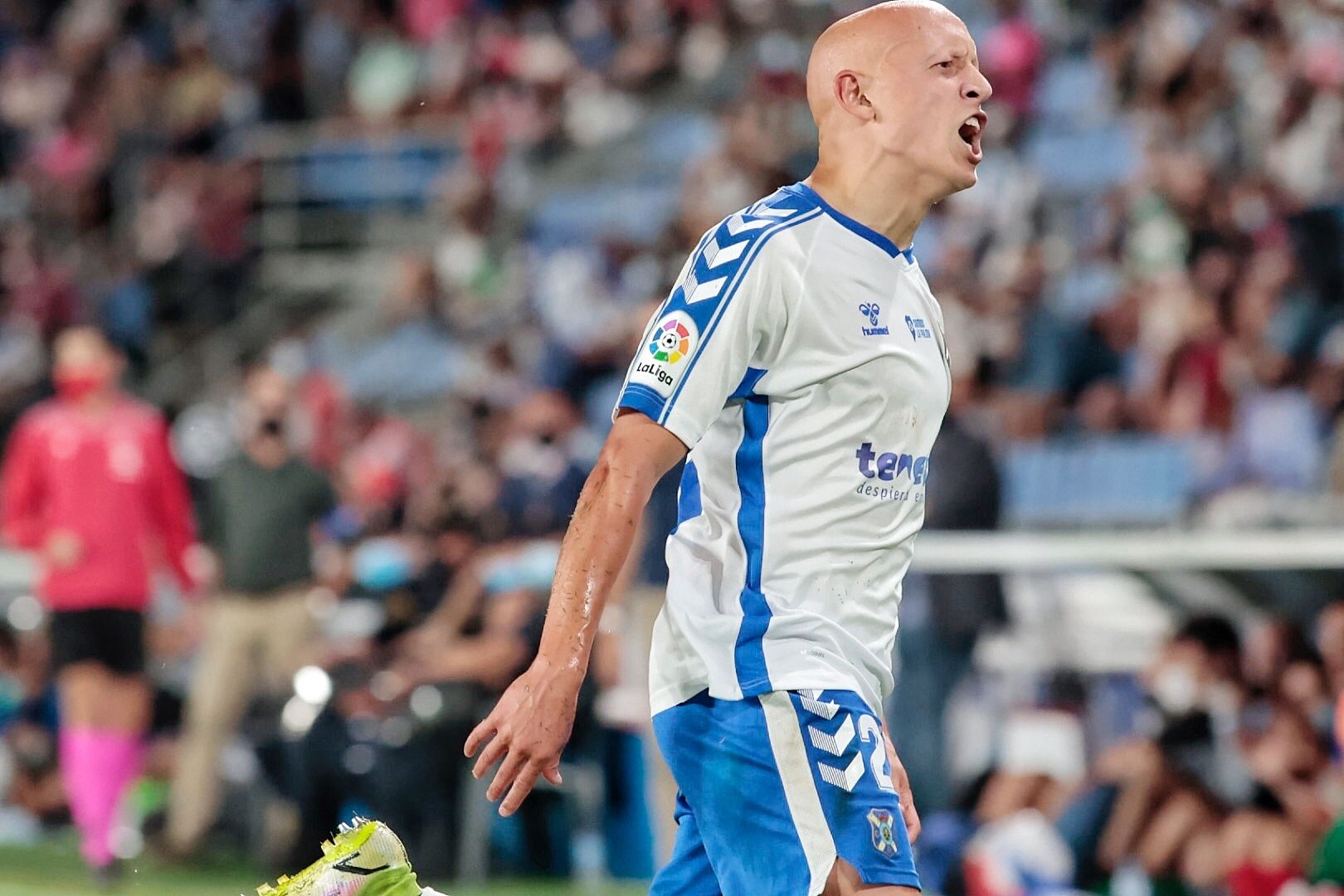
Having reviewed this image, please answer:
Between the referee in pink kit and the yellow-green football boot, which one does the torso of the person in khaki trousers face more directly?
the yellow-green football boot

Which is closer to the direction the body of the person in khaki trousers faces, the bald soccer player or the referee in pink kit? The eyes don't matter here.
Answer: the bald soccer player

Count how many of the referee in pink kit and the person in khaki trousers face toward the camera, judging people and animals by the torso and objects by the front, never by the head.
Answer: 2

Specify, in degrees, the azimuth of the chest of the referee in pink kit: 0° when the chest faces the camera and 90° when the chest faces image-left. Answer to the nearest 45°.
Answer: approximately 0°

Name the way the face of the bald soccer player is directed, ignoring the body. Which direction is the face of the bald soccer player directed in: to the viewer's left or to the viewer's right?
to the viewer's right

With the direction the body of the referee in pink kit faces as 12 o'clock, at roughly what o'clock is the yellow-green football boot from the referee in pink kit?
The yellow-green football boot is roughly at 12 o'clock from the referee in pink kit.

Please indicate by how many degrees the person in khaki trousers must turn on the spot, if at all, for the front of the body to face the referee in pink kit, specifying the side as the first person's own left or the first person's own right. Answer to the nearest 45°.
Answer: approximately 45° to the first person's own right

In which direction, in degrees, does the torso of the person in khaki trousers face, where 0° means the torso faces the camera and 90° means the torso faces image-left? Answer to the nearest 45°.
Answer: approximately 0°

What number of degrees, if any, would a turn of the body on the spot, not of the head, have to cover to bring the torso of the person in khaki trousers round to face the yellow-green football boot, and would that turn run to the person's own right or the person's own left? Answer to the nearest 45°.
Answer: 0° — they already face it

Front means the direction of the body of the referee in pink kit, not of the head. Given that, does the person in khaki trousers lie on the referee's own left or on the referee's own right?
on the referee's own left
